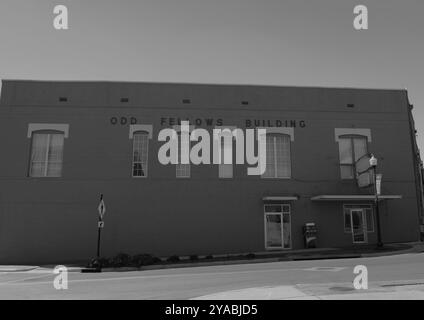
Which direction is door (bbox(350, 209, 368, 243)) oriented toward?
toward the camera

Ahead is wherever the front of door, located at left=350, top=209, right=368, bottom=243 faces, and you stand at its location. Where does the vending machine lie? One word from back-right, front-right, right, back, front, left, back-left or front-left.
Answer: front-right

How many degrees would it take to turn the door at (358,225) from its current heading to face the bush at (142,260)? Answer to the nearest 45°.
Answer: approximately 45° to its right
